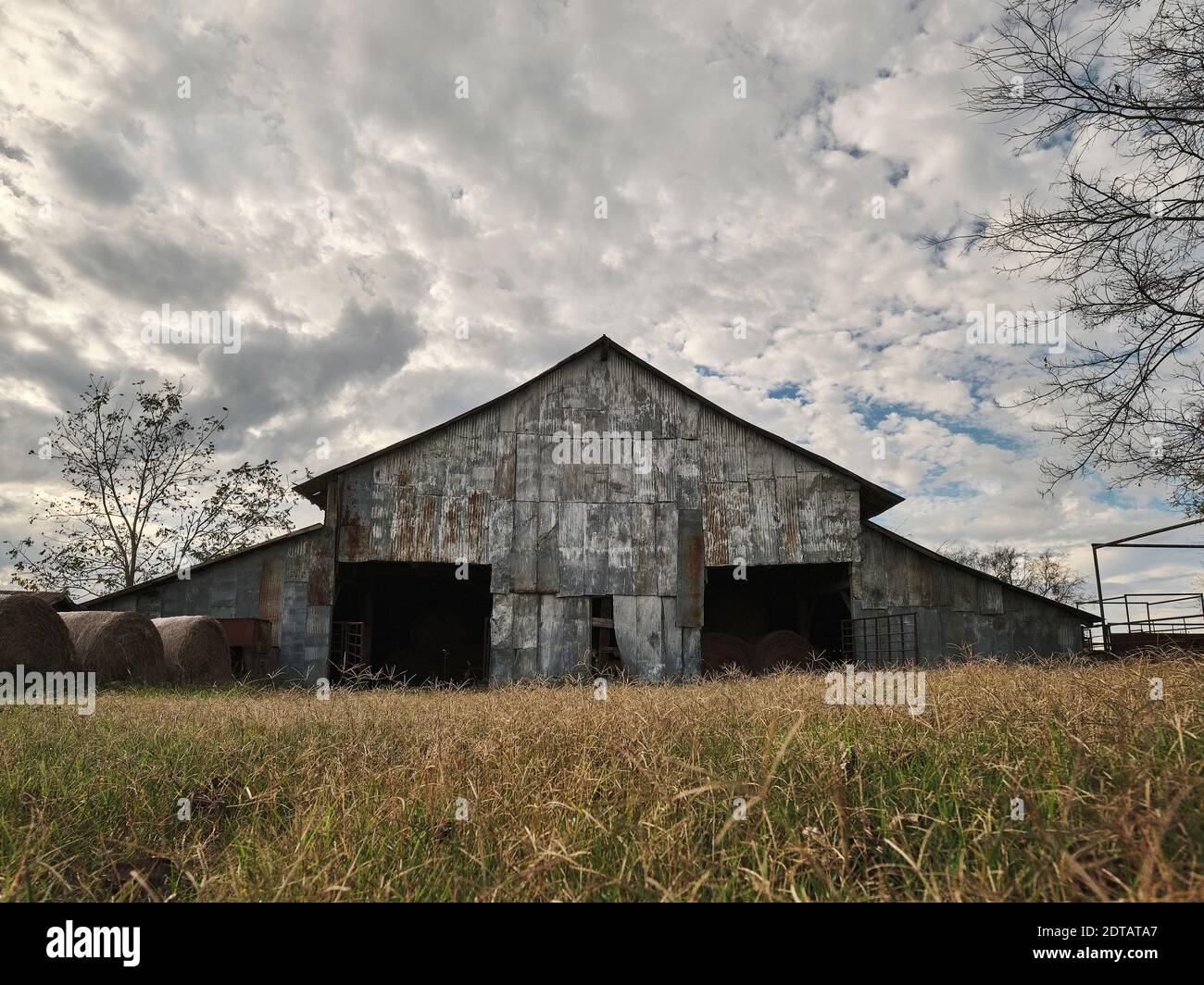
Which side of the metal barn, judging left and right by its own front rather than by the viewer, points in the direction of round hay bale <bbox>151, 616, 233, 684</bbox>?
right

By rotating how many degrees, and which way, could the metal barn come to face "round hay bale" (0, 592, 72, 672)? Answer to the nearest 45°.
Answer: approximately 45° to its right

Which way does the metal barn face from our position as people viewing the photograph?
facing the viewer
